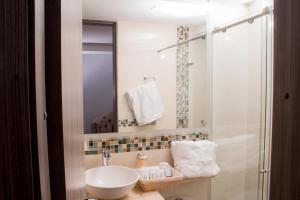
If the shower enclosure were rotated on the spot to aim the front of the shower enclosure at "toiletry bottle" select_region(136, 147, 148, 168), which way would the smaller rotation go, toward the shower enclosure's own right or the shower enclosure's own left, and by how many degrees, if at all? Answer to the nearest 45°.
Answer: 0° — it already faces it

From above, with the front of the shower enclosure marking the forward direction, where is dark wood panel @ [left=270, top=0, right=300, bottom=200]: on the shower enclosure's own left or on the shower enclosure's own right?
on the shower enclosure's own left

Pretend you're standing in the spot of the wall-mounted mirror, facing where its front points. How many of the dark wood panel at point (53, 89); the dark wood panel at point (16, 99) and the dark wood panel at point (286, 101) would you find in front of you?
3

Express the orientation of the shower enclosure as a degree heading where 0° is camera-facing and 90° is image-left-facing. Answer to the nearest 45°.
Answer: approximately 45°

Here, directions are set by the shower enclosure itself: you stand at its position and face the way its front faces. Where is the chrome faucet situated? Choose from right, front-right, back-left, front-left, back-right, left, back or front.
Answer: front

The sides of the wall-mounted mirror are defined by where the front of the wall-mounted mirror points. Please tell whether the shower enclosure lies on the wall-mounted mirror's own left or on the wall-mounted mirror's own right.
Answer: on the wall-mounted mirror's own left

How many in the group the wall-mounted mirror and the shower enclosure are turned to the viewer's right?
0

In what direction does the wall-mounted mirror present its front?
toward the camera

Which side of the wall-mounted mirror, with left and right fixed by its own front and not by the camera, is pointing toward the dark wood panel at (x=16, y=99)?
front

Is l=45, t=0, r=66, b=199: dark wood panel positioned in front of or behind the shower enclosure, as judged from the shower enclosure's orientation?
in front
